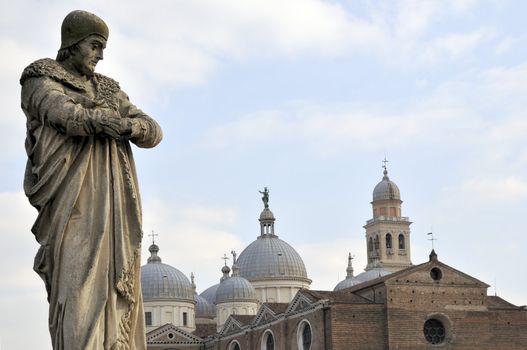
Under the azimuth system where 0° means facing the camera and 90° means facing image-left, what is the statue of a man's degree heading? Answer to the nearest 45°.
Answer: approximately 315°
